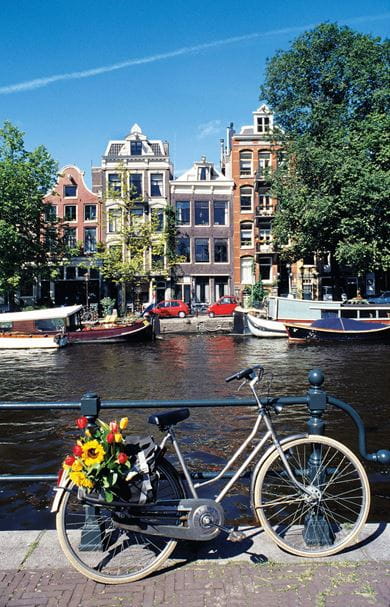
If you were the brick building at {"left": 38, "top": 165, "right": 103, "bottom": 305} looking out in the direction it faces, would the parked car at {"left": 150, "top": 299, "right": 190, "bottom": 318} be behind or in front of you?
in front

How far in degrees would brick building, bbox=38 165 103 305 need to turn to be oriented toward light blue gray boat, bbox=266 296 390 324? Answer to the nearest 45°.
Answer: approximately 45° to its left

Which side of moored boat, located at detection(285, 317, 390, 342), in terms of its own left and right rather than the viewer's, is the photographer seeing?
left

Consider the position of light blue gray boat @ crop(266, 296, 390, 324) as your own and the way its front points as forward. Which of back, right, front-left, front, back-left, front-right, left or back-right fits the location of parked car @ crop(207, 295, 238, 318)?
front-right

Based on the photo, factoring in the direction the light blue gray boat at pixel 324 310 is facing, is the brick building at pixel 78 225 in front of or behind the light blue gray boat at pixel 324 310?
in front

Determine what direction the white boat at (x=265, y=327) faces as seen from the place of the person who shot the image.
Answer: facing to the left of the viewer

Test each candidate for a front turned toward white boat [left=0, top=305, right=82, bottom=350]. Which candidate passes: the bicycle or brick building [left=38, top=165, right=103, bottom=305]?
the brick building

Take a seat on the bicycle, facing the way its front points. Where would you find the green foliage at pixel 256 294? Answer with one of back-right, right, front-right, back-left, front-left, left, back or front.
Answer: left

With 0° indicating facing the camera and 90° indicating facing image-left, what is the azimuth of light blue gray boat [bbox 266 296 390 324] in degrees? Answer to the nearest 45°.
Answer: approximately 90°

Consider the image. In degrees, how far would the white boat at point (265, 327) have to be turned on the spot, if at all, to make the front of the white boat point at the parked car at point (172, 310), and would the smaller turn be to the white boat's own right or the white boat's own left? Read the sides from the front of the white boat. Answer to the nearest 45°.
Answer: approximately 45° to the white boat's own right

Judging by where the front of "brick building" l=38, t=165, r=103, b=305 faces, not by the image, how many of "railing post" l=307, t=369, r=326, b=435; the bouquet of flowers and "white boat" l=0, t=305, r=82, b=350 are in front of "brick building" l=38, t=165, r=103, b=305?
3

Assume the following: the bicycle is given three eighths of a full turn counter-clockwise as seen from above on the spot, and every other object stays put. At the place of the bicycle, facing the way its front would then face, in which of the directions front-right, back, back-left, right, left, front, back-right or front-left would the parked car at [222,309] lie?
front-right

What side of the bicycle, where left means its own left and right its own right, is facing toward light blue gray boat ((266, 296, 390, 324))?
left
